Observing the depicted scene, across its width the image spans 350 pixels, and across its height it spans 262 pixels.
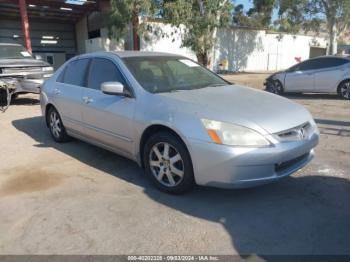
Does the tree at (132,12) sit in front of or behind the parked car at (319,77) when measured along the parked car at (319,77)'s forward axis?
in front

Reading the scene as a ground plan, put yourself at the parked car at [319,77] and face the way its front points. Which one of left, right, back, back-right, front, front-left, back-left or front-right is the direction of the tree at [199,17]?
front-right

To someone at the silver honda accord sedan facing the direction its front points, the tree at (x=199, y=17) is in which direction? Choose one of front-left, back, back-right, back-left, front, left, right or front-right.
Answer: back-left

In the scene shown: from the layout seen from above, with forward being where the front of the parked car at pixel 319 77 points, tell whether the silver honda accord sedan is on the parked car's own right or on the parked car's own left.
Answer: on the parked car's own left

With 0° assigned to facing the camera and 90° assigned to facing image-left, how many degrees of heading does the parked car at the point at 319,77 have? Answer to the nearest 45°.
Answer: approximately 90°

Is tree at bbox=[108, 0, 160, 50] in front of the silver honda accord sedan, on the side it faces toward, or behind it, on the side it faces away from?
behind

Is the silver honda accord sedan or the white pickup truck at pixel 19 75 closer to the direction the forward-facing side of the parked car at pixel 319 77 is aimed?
the white pickup truck

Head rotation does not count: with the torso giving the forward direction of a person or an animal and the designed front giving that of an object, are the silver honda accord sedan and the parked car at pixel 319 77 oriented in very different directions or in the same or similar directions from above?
very different directions

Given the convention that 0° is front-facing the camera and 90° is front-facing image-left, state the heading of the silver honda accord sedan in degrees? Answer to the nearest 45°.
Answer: approximately 315°

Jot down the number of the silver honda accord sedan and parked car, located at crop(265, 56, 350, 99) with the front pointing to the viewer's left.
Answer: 1

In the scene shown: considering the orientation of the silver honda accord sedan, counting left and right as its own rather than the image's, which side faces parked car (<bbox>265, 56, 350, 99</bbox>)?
left

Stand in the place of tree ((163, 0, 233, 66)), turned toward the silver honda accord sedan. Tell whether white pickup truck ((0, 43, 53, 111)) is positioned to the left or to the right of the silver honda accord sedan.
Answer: right

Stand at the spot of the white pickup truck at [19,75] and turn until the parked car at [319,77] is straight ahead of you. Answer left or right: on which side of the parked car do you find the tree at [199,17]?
left

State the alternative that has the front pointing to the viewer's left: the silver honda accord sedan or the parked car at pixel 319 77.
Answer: the parked car
